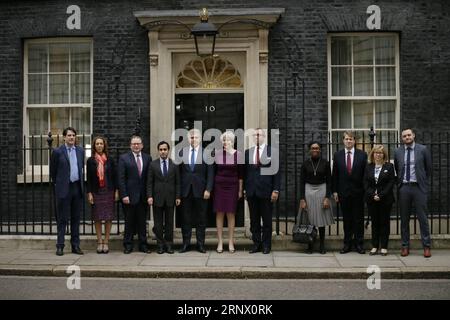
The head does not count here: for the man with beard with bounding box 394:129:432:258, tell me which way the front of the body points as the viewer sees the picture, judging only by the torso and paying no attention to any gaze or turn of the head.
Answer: toward the camera

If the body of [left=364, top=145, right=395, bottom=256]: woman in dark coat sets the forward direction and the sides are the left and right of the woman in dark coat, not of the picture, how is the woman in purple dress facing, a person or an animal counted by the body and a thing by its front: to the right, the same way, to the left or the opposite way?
the same way

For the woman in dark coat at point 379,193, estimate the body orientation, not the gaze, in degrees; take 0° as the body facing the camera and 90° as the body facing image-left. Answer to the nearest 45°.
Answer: approximately 0°

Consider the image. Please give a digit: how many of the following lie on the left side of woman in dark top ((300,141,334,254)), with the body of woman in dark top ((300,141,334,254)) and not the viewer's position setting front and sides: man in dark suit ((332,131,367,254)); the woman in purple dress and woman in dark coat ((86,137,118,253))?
1

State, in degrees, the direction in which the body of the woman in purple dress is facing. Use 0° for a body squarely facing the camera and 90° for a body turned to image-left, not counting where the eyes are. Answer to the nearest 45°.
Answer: approximately 0°

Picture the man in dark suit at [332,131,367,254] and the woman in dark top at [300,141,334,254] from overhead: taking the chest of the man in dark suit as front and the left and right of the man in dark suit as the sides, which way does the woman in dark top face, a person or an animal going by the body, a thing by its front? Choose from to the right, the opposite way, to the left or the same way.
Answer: the same way

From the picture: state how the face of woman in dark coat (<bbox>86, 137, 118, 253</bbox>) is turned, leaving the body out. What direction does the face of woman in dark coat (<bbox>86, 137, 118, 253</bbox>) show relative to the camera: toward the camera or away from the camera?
toward the camera

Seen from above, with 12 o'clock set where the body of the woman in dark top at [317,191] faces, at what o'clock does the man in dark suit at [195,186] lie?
The man in dark suit is roughly at 3 o'clock from the woman in dark top.

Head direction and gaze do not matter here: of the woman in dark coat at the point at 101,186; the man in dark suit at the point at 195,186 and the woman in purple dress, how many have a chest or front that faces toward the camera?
3

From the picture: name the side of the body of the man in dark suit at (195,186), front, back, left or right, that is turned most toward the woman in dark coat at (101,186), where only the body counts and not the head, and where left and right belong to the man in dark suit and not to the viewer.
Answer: right

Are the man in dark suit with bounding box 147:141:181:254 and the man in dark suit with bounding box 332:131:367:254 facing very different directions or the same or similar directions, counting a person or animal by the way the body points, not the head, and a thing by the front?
same or similar directions

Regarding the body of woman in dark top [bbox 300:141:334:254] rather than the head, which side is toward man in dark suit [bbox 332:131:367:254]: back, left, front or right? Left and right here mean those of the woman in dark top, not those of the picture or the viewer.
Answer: left

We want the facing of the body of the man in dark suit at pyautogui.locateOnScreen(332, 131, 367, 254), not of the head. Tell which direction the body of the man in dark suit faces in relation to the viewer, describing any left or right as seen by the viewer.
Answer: facing the viewer

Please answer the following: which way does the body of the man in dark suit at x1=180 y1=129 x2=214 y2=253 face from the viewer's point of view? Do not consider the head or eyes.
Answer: toward the camera

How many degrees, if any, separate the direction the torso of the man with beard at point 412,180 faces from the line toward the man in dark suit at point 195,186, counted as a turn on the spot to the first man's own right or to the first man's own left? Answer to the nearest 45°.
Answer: approximately 90° to the first man's own right

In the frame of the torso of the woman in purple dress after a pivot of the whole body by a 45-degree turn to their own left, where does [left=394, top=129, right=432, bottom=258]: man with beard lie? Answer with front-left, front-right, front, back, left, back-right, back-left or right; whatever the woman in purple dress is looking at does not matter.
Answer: front-left
